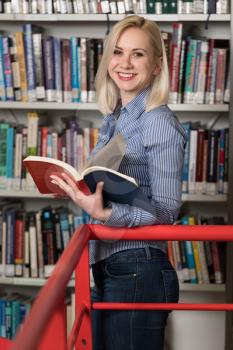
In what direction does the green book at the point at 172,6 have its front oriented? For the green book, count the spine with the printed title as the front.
toward the camera

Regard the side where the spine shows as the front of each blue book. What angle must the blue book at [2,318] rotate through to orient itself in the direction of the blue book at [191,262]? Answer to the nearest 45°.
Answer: approximately 90° to its left

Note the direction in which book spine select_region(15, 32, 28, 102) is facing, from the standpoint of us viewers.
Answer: facing the viewer

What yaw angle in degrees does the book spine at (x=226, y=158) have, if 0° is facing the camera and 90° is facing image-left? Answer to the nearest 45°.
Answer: approximately 0°

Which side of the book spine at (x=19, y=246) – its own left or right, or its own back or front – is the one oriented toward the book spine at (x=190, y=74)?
left

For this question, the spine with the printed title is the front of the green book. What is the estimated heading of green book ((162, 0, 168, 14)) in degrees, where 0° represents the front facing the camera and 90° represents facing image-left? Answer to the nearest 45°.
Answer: approximately 0°

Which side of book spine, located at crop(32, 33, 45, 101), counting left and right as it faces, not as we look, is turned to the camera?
front
